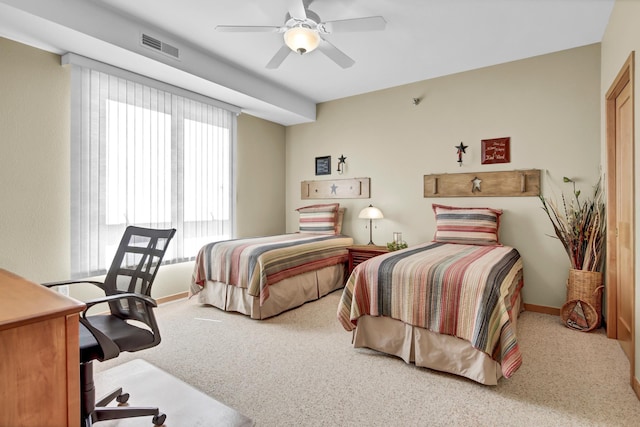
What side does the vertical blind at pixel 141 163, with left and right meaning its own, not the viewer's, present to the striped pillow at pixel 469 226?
front

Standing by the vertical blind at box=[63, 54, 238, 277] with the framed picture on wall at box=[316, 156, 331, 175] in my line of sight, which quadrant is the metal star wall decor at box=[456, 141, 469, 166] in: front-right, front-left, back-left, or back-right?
front-right

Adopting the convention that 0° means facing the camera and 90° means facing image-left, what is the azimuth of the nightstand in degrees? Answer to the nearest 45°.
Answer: approximately 0°

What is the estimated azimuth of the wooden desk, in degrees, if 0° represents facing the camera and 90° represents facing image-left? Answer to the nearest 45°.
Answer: approximately 225°

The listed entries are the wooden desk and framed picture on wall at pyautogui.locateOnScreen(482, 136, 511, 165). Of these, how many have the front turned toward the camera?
1

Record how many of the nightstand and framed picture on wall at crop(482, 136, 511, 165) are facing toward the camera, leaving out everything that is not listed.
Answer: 2

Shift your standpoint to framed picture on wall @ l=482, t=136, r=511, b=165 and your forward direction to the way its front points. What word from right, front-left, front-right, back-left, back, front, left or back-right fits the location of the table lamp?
right

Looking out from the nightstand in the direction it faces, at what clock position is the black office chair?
The black office chair is roughly at 1 o'clock from the nightstand.

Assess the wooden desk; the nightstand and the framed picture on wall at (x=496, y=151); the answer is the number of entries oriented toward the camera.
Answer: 2

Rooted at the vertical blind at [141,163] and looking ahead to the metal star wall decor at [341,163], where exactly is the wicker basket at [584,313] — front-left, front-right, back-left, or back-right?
front-right

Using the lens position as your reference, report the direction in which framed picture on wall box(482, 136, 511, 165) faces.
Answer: facing the viewer
